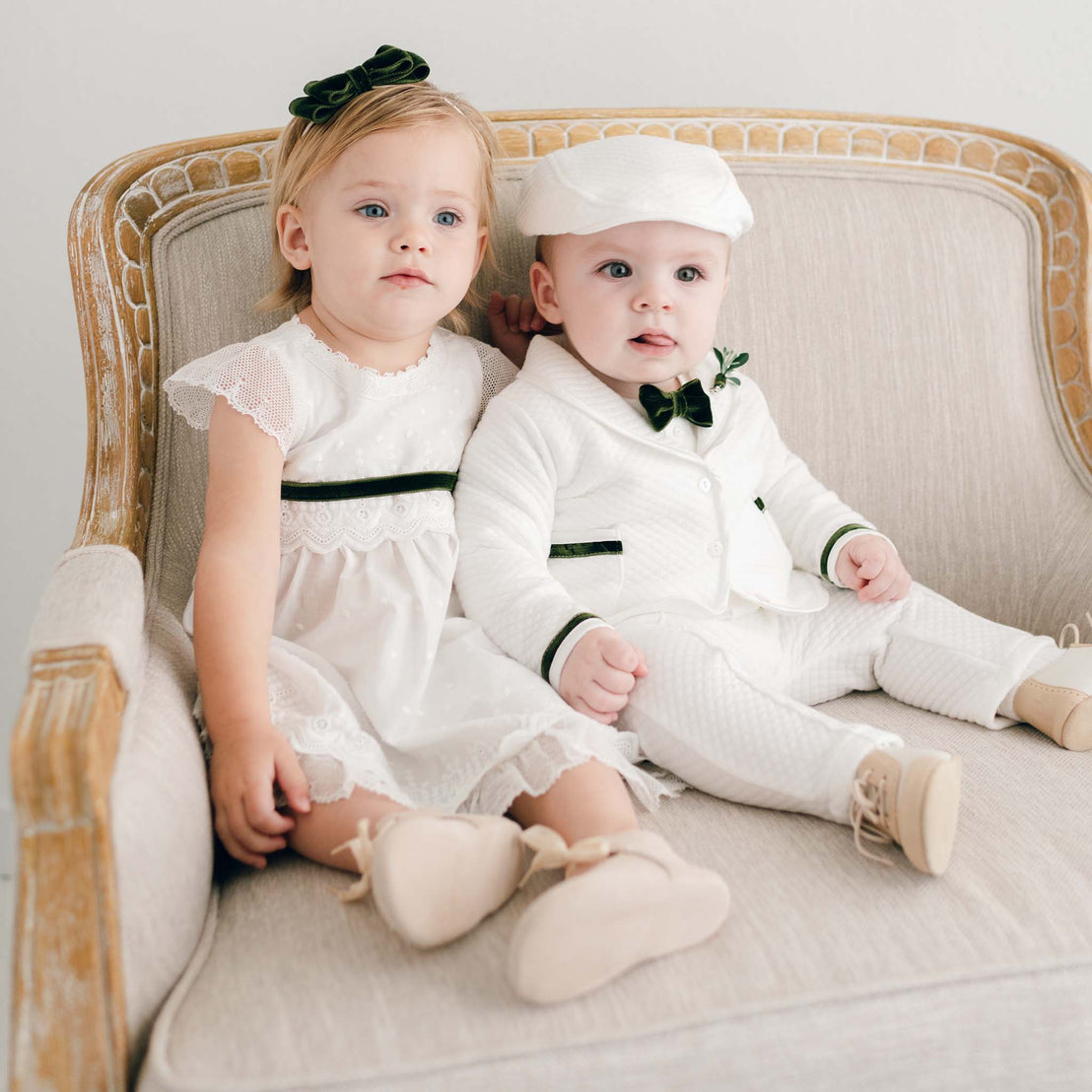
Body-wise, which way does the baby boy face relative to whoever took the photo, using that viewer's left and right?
facing the viewer and to the right of the viewer

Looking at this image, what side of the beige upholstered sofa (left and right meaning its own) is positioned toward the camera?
front
